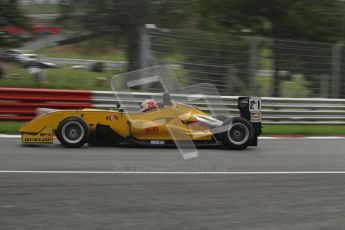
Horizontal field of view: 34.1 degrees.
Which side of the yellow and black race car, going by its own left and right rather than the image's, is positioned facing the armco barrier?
right

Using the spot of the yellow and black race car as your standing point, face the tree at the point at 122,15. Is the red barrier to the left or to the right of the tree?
left

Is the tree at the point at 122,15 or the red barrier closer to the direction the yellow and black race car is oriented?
the red barrier

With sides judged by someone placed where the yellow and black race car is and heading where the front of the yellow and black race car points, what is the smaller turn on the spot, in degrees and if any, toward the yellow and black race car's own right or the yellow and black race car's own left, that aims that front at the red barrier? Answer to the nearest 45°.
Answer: approximately 45° to the yellow and black race car's own right

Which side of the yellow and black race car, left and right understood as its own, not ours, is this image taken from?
left

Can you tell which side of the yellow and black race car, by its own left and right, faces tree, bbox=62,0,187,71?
right
